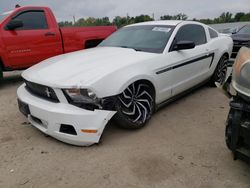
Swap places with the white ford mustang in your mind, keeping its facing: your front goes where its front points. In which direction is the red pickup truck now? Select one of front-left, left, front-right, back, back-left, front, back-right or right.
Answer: right
